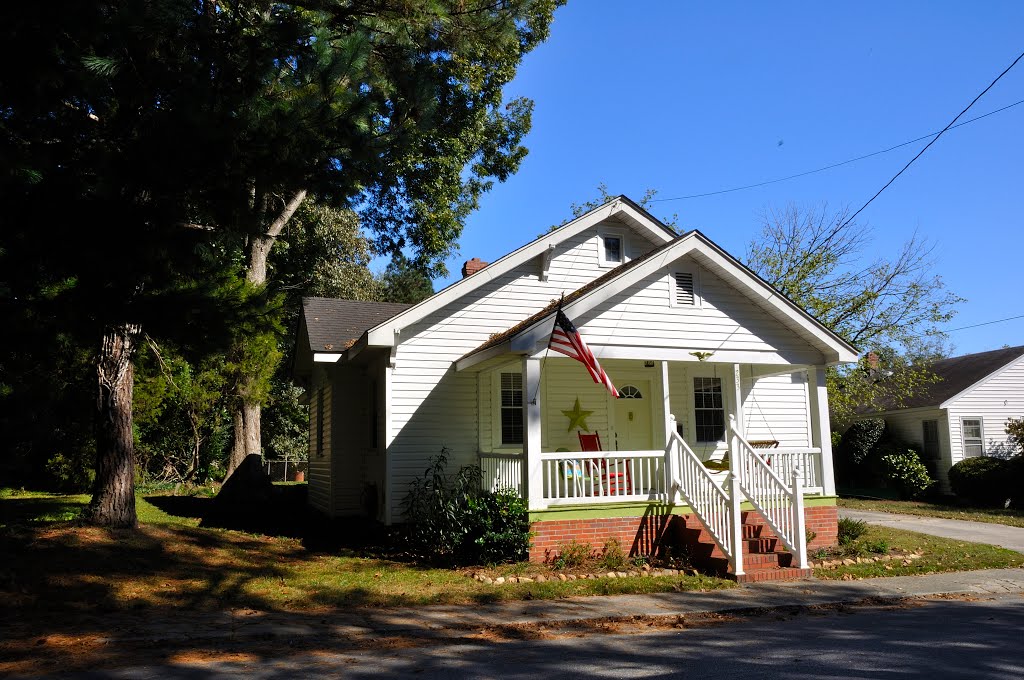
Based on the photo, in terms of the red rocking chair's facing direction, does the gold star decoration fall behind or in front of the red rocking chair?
behind

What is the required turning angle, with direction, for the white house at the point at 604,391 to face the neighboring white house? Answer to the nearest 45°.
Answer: approximately 90° to its left

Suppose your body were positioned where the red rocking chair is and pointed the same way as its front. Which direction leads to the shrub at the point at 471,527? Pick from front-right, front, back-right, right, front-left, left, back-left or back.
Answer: right

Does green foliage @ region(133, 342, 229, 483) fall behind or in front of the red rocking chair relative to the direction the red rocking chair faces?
behind

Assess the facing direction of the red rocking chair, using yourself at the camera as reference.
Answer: facing the viewer and to the right of the viewer

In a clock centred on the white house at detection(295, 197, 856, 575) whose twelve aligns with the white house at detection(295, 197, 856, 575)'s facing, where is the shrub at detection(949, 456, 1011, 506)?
The shrub is roughly at 9 o'clock from the white house.

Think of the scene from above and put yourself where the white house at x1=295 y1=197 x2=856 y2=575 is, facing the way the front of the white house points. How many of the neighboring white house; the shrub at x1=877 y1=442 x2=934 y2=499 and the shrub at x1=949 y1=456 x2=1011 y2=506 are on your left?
3

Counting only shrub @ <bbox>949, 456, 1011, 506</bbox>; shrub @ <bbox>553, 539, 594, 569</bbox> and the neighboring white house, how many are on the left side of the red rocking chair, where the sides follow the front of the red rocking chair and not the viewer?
2

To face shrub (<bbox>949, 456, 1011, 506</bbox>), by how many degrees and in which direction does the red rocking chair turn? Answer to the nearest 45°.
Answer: approximately 90° to its left

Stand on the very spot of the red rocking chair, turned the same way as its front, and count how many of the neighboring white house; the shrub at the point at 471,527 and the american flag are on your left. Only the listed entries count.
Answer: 1

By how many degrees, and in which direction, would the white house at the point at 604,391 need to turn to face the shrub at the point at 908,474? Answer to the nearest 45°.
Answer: approximately 90° to its left
